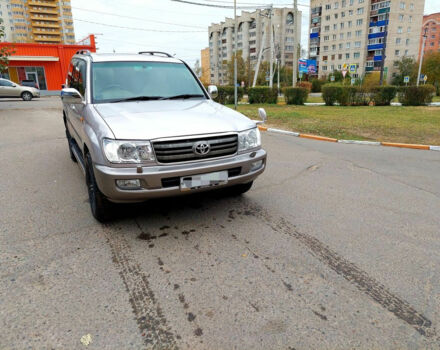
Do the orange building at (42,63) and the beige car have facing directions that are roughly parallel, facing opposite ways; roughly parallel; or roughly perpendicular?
roughly perpendicular

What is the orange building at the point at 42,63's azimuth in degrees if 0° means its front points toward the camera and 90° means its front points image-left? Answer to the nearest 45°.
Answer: approximately 0°

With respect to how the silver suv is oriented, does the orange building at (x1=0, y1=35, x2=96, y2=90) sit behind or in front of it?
behind

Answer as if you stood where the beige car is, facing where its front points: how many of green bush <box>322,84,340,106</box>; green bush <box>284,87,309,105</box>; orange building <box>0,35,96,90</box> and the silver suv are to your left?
1

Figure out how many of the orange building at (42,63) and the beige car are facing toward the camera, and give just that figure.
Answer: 1

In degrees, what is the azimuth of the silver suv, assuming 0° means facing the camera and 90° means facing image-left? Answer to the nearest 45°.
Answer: approximately 315°

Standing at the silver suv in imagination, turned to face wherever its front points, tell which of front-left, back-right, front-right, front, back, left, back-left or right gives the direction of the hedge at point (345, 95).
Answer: left
